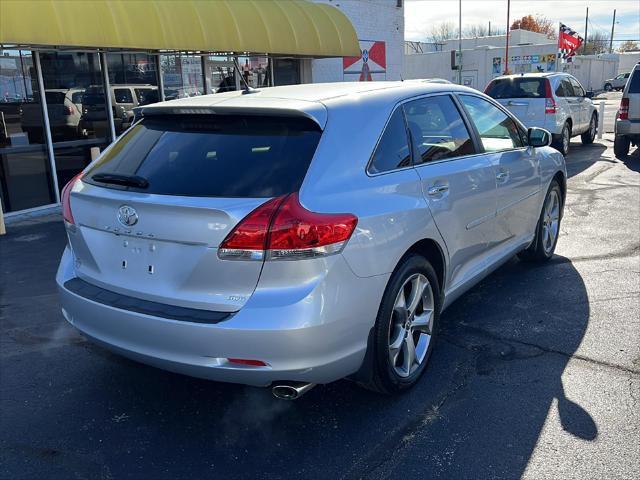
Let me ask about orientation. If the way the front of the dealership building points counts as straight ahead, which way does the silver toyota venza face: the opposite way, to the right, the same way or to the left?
to the left

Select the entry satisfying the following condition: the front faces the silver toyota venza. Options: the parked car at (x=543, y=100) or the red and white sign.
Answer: the red and white sign

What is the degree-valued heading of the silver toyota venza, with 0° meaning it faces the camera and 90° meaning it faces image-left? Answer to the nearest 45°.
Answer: approximately 225°

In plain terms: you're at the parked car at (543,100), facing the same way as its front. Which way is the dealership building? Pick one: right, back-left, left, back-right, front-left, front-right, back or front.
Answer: back

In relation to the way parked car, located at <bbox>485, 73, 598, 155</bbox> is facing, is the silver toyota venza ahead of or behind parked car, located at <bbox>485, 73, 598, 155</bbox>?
behind

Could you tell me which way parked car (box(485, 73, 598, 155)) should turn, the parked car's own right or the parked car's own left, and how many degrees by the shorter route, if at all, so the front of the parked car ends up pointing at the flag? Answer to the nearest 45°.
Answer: approximately 45° to the parked car's own left

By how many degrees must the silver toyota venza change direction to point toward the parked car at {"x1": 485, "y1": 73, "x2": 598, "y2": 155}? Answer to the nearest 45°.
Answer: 0° — it already faces it

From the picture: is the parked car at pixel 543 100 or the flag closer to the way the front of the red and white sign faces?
the parked car

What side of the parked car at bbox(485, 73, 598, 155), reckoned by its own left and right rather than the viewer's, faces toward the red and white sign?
left
